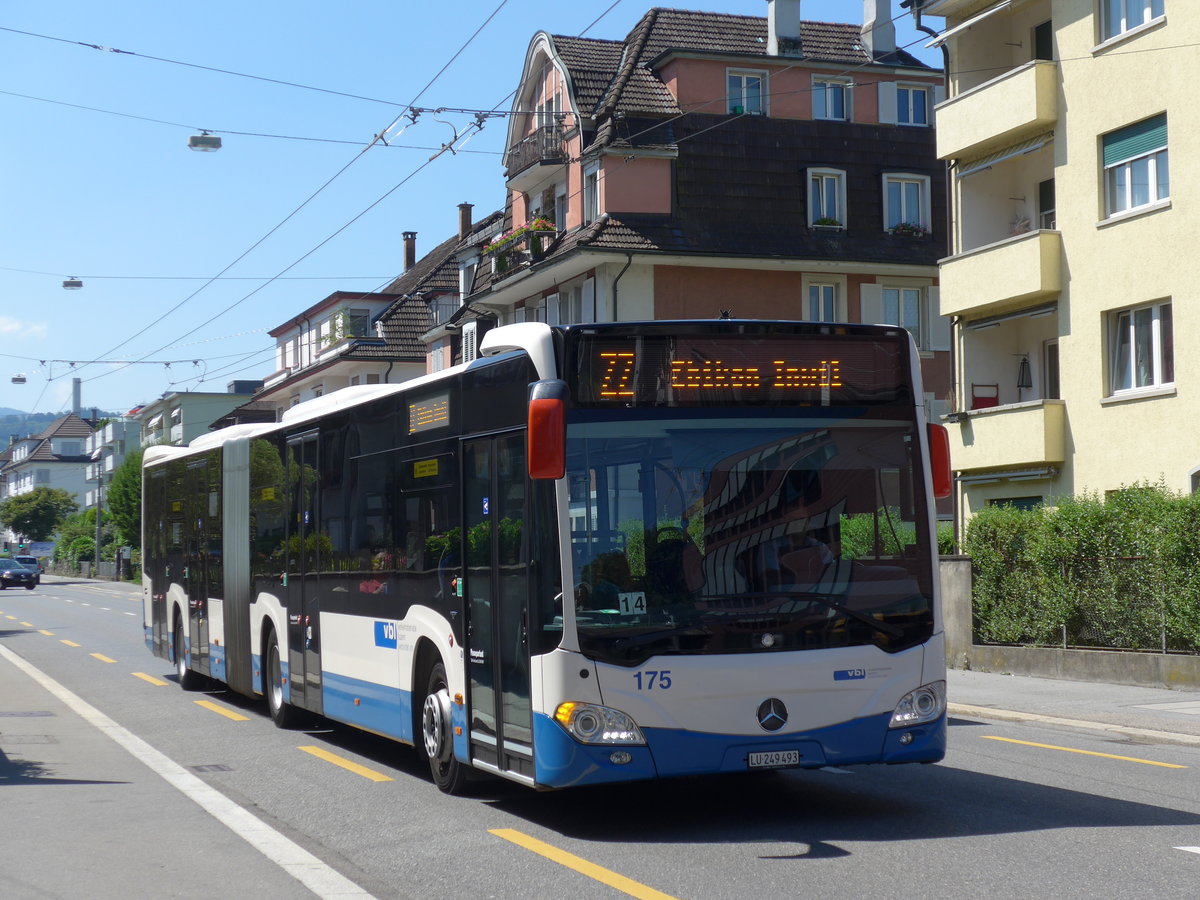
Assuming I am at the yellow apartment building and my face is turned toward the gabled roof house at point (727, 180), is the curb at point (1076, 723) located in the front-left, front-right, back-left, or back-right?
back-left

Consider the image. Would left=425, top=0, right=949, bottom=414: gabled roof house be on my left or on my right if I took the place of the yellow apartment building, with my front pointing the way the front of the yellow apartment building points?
on my right

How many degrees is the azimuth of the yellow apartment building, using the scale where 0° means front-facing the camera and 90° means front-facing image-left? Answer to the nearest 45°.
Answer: approximately 45°

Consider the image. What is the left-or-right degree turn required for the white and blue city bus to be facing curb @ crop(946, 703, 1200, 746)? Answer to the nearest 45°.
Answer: approximately 90° to its left

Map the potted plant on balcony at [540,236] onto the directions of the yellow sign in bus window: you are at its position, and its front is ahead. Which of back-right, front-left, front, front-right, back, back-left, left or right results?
back-right

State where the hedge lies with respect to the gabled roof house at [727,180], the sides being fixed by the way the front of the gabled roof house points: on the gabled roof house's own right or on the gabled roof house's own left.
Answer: on the gabled roof house's own left

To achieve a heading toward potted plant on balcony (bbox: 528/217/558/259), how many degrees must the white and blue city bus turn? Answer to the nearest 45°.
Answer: approximately 135° to its left

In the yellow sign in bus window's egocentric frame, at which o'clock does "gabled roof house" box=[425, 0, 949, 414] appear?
The gabled roof house is roughly at 5 o'clock from the yellow sign in bus window.
